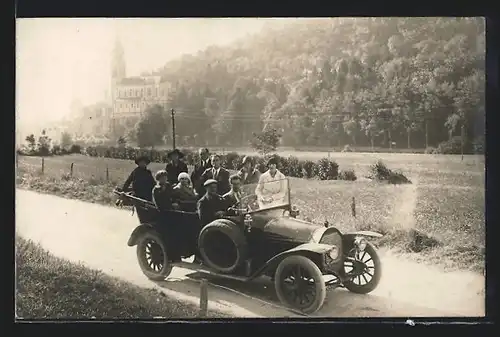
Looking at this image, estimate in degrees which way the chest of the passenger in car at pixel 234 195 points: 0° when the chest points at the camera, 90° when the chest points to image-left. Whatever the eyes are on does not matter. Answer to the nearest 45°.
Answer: approximately 315°

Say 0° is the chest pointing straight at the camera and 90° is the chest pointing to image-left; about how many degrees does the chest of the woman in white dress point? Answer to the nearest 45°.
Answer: approximately 0°

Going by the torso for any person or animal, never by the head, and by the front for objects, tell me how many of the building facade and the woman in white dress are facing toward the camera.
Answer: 2

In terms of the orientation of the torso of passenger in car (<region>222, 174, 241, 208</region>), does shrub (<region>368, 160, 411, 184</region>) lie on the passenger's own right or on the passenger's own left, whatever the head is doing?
on the passenger's own left

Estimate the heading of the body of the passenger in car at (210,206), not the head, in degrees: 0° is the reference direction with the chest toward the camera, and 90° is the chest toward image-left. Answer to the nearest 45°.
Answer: approximately 315°

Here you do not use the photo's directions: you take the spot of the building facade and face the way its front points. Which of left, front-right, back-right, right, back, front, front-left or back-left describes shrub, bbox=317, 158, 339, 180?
left

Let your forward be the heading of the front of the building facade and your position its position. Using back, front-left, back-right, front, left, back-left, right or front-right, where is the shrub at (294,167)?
left
